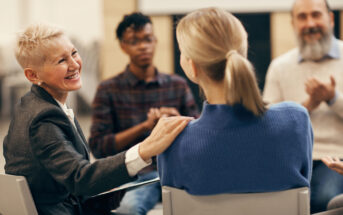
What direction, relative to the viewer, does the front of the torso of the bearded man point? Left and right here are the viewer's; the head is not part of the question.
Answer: facing the viewer

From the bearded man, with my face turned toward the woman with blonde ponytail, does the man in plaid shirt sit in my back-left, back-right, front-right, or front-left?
front-right

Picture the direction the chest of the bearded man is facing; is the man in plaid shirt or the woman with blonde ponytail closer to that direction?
the woman with blonde ponytail

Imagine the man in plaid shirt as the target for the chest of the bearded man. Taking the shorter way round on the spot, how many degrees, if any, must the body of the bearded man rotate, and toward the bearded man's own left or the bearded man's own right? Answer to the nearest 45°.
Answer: approximately 90° to the bearded man's own right

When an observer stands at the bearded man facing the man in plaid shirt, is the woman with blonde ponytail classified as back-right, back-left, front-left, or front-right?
front-left

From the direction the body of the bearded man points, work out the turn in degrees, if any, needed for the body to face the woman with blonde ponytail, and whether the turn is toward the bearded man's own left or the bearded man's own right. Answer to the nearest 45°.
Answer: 0° — they already face them
